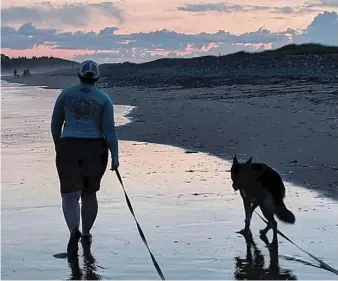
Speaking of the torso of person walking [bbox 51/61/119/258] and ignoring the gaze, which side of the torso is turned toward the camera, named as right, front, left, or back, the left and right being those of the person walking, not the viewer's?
back

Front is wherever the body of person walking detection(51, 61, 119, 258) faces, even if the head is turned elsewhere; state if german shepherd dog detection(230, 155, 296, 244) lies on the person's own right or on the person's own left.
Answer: on the person's own right

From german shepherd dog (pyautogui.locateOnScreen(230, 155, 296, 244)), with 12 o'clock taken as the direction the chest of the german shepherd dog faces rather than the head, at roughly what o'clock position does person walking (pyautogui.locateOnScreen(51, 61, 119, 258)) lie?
The person walking is roughly at 10 o'clock from the german shepherd dog.

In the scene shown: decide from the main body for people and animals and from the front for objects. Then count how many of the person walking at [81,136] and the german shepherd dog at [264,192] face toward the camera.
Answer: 0

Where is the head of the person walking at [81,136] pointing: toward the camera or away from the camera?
away from the camera

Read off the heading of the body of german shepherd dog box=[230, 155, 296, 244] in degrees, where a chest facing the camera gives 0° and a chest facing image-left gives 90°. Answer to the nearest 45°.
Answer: approximately 135°
